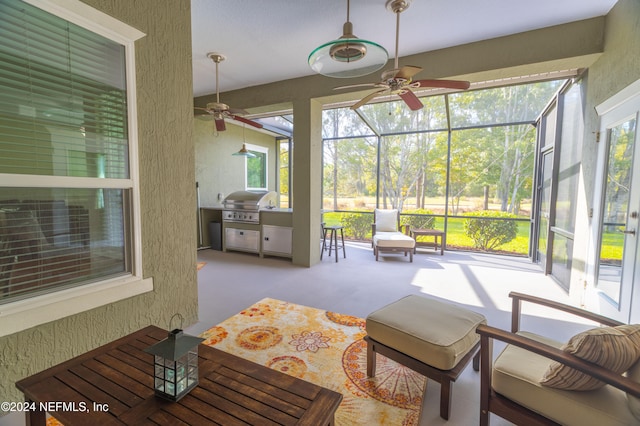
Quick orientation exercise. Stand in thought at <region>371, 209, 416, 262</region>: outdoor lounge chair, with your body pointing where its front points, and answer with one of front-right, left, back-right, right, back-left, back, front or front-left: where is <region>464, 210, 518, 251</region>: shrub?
back-left

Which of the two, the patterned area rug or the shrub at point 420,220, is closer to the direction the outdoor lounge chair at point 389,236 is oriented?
the patterned area rug

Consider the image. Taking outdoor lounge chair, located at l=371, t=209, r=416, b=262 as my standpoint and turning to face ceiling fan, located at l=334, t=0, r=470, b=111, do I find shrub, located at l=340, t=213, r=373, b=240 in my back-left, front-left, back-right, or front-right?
back-right

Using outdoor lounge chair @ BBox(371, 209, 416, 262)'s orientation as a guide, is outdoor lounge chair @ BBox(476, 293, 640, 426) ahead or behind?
ahead

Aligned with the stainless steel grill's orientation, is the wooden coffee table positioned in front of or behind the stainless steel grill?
in front

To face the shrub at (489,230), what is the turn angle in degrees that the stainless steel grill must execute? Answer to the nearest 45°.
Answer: approximately 135° to its left

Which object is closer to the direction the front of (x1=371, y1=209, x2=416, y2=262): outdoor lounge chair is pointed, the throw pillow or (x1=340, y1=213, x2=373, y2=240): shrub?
the throw pillow

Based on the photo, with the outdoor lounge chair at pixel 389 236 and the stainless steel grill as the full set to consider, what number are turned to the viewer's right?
0

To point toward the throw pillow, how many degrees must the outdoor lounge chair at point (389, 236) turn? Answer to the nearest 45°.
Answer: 0° — it already faces it

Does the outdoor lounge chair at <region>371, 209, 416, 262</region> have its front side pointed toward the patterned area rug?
yes

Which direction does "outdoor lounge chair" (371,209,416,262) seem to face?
toward the camera

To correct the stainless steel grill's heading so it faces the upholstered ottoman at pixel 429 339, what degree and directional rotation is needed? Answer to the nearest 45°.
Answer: approximately 45° to its left

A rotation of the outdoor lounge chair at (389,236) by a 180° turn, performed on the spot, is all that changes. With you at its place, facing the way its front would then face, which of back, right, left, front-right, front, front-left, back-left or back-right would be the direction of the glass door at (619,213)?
back-right

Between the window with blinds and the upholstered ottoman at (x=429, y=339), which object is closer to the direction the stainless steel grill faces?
the window with blinds

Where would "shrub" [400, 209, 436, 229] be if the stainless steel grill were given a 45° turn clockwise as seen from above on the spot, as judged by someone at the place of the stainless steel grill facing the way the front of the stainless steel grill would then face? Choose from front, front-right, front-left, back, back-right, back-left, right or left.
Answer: back

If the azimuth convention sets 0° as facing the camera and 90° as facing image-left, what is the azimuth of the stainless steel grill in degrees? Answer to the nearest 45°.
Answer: approximately 45°

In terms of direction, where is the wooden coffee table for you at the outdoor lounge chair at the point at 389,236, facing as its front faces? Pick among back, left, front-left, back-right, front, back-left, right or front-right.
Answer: front
